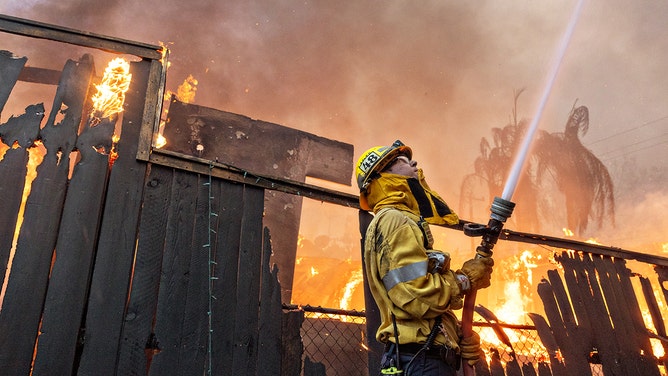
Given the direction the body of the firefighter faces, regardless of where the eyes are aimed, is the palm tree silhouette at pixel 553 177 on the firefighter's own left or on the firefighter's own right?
on the firefighter's own left

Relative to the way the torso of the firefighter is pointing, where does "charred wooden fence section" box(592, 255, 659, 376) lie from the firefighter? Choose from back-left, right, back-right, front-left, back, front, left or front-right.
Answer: front-left

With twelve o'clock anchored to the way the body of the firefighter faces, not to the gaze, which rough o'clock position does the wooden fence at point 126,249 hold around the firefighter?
The wooden fence is roughly at 6 o'clock from the firefighter.

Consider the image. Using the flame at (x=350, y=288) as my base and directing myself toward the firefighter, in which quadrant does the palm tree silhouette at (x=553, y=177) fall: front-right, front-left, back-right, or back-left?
back-left

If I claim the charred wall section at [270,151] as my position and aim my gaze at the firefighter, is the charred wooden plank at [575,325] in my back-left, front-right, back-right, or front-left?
front-left

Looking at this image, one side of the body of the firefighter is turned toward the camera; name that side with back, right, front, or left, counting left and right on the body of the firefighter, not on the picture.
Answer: right

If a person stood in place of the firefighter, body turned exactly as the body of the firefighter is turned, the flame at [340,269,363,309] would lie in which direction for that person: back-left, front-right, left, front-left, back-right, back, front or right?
left

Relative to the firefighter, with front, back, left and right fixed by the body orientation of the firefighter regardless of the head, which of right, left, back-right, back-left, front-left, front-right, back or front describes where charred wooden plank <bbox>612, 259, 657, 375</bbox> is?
front-left

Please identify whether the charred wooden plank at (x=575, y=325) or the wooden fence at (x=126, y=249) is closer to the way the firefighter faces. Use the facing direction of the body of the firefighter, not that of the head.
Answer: the charred wooden plank

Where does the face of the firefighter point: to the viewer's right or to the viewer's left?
to the viewer's right

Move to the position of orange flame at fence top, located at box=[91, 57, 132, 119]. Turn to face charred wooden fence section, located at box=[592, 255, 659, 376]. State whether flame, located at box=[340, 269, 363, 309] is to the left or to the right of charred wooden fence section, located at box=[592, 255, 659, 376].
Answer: left
